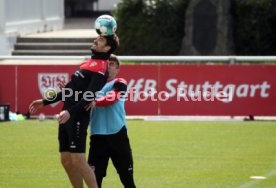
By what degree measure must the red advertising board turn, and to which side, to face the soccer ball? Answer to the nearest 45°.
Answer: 0° — it already faces it

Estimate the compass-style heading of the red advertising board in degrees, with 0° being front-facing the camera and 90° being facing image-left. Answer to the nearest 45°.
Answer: approximately 0°
